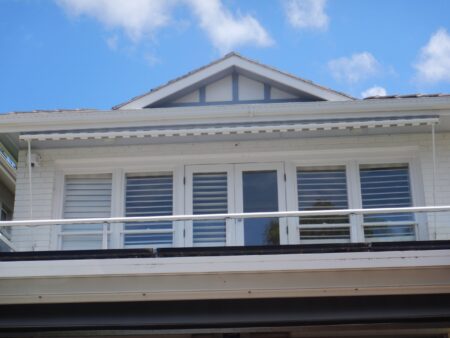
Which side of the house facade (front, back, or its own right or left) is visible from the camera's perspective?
front
